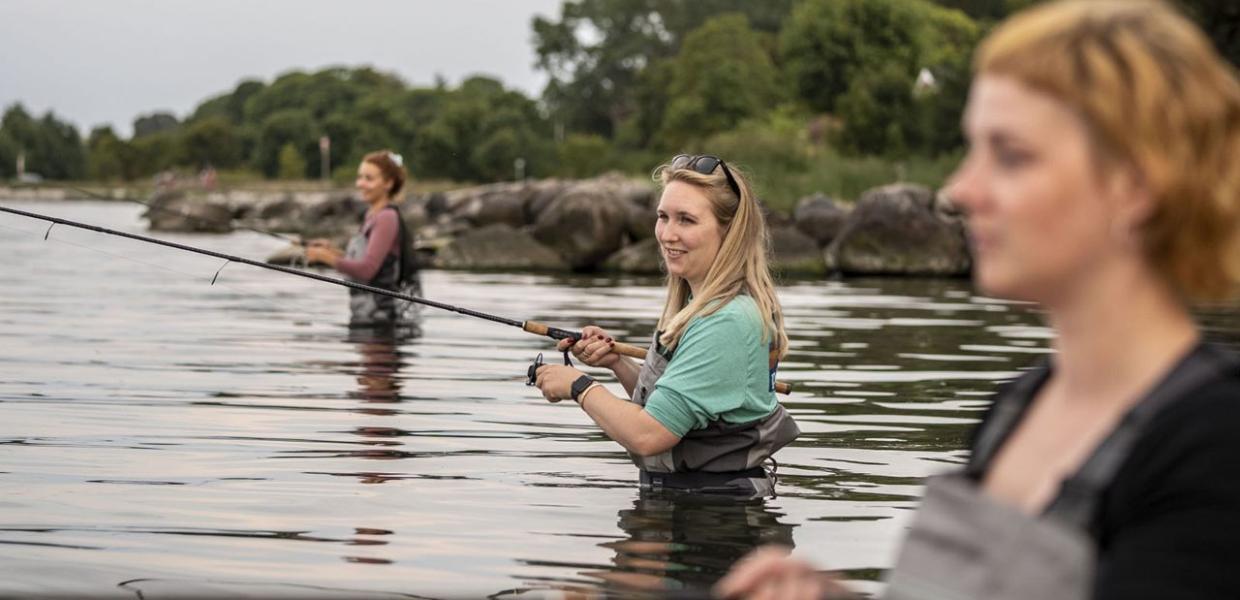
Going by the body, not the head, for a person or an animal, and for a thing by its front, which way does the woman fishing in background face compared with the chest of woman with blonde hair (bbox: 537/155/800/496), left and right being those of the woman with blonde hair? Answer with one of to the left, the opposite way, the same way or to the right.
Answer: the same way

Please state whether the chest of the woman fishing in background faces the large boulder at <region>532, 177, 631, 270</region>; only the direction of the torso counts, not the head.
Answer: no

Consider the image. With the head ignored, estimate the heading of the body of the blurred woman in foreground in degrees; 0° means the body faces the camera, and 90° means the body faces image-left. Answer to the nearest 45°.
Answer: approximately 45°

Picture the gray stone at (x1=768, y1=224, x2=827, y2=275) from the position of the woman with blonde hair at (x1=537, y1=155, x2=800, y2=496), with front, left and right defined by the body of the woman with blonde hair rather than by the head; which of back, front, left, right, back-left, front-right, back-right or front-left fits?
right

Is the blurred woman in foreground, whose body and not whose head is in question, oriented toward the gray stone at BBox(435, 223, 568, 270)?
no

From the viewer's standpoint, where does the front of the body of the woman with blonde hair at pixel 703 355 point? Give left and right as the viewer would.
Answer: facing to the left of the viewer

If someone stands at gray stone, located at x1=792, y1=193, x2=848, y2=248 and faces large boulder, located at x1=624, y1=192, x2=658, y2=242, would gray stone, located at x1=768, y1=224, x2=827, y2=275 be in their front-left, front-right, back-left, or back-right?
front-left

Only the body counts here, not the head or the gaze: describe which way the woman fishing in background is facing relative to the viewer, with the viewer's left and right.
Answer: facing to the left of the viewer

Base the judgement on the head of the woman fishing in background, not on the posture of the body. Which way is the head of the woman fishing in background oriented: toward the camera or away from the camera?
toward the camera

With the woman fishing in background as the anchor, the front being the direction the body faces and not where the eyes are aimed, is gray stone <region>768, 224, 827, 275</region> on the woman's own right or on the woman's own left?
on the woman's own right

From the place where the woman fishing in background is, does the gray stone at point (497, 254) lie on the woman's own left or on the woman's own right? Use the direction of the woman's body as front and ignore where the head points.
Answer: on the woman's own right
